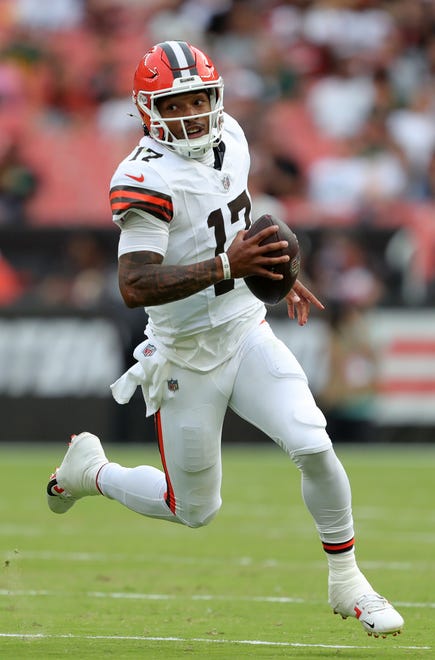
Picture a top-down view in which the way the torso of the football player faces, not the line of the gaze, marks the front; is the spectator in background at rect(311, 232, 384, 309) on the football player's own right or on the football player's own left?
on the football player's own left

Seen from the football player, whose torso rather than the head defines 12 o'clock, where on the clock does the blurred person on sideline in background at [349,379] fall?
The blurred person on sideline in background is roughly at 8 o'clock from the football player.

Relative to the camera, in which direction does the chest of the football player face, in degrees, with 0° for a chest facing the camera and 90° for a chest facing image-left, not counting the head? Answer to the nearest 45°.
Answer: approximately 315°

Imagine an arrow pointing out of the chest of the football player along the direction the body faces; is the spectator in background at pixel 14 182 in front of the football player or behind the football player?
behind
